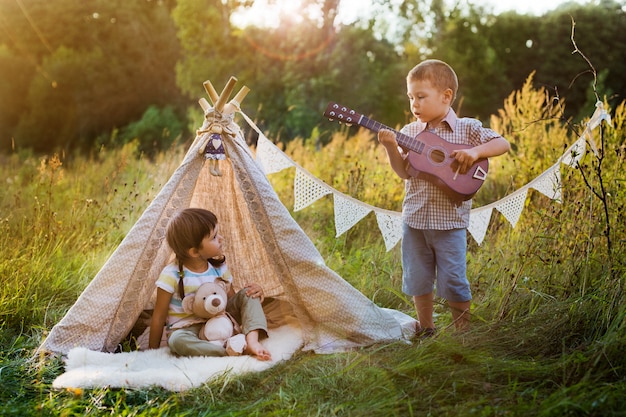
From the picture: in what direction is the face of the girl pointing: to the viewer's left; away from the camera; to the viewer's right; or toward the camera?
to the viewer's right

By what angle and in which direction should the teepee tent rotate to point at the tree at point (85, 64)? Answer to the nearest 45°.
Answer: approximately 180°

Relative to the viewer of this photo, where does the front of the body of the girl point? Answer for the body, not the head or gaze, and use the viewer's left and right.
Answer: facing the viewer and to the right of the viewer

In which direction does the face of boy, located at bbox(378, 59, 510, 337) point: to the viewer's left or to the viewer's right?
to the viewer's left

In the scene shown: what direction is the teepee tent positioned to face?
toward the camera

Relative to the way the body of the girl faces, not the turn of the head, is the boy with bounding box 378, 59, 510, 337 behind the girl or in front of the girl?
in front

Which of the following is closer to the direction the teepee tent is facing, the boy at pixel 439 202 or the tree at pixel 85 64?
the boy

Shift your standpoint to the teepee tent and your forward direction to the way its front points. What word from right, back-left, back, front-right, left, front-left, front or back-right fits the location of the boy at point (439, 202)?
left
